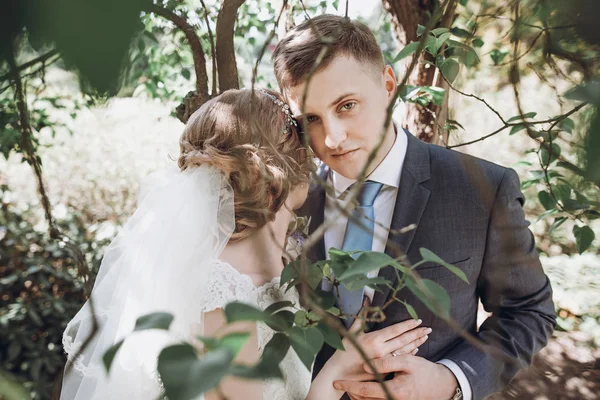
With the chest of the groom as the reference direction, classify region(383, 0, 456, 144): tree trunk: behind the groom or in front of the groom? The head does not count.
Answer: behind

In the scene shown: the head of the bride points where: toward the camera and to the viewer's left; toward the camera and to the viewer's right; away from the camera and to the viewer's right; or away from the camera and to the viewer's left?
away from the camera and to the viewer's right

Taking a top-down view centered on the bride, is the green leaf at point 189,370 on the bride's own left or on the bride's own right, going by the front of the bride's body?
on the bride's own right

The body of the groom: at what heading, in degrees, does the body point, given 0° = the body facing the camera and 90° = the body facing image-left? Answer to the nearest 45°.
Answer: approximately 45°

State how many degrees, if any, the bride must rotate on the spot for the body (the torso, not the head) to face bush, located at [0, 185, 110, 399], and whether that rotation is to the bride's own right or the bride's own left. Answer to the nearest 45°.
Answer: approximately 90° to the bride's own left

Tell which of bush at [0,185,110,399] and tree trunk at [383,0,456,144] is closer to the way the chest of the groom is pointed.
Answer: the bush

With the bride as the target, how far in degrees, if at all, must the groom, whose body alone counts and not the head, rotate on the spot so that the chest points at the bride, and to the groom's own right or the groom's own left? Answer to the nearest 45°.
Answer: approximately 45° to the groom's own right

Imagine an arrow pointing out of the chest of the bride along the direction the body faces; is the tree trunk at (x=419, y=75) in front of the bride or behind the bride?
in front

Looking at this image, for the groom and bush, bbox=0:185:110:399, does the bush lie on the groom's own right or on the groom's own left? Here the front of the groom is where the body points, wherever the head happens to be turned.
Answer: on the groom's own right

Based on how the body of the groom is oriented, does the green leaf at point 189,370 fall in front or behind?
in front

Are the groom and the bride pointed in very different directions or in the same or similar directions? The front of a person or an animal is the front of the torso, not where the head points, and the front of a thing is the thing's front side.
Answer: very different directions
